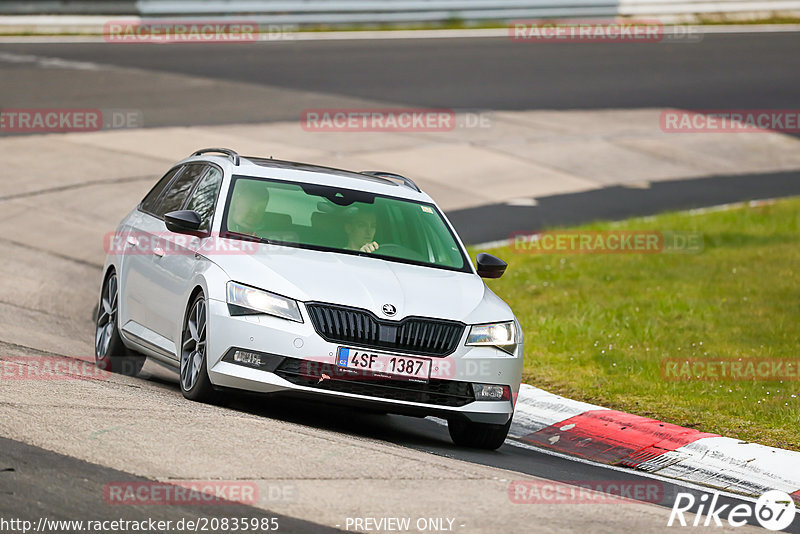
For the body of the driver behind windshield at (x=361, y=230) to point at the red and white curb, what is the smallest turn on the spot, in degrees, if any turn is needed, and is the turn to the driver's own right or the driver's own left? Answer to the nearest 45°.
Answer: approximately 45° to the driver's own left

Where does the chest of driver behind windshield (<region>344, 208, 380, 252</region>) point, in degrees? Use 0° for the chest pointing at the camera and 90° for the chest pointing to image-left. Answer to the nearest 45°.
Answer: approximately 315°
